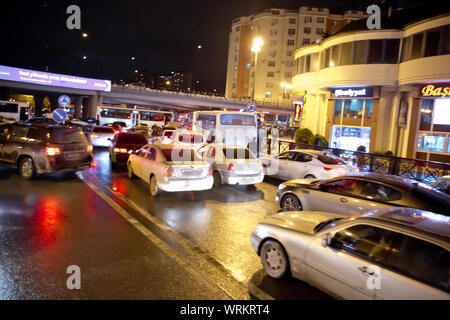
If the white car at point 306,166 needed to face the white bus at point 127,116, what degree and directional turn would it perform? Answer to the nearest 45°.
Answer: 0° — it already faces it

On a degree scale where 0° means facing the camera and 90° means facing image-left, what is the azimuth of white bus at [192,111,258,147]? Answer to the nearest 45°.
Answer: approximately 135°

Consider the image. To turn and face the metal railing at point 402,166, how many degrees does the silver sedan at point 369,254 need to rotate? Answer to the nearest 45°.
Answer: approximately 45° to its right

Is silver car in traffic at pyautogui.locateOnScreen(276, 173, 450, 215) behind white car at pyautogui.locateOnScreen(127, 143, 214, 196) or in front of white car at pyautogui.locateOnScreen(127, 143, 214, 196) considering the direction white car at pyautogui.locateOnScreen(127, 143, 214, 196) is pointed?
behind

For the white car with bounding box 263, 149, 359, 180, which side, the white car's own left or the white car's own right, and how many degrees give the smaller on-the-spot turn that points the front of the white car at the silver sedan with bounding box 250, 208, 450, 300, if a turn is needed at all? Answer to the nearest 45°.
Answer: approximately 135° to the white car's own left

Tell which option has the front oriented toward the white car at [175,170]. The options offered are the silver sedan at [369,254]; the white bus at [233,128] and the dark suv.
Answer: the silver sedan

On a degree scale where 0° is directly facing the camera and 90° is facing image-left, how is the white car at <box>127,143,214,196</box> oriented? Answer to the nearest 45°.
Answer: approximately 135°

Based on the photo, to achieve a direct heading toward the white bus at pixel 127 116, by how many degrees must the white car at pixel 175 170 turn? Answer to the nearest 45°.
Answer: approximately 45° to its right

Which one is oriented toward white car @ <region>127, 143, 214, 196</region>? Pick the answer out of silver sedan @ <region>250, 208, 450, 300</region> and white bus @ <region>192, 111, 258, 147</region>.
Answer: the silver sedan

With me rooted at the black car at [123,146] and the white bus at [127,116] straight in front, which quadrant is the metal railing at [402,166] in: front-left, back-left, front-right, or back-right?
back-right

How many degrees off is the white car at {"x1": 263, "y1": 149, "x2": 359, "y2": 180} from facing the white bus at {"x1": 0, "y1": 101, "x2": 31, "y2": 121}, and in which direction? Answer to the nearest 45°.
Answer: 0° — it already faces it
